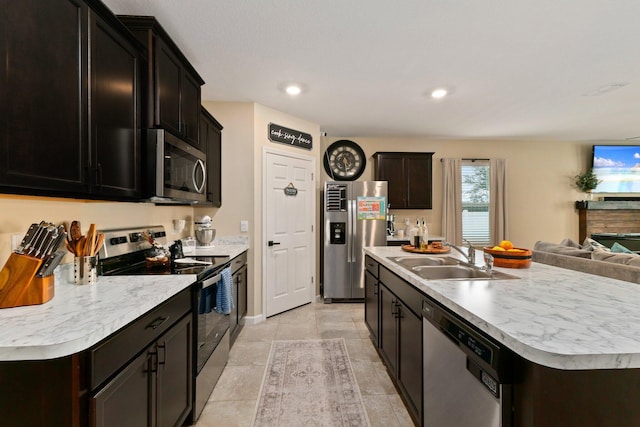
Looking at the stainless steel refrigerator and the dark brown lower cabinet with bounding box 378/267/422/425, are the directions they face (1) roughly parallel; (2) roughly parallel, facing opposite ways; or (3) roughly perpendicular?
roughly perpendicular

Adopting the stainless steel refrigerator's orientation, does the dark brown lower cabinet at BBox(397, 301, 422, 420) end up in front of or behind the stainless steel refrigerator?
in front

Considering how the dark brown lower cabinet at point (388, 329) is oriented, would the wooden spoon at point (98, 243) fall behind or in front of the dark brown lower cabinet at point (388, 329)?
in front

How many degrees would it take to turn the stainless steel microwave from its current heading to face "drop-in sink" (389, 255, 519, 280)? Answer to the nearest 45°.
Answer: approximately 45° to its left

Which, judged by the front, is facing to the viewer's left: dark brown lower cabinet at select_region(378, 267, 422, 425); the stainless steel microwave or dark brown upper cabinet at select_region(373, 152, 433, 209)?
the dark brown lower cabinet

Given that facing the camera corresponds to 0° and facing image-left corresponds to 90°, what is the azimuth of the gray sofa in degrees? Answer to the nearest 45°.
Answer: approximately 225°

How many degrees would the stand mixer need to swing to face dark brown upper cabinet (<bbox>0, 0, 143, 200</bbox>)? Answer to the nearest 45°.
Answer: approximately 45° to its right

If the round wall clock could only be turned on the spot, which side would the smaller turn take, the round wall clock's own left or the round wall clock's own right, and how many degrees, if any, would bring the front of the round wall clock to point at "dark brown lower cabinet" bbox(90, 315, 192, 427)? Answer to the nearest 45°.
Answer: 0° — it already faces it

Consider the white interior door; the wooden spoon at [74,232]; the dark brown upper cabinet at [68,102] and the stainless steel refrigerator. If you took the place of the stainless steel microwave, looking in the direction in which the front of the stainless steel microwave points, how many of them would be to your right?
2

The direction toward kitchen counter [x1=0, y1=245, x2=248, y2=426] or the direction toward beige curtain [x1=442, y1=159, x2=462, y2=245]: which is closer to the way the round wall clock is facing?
the kitchen counter
